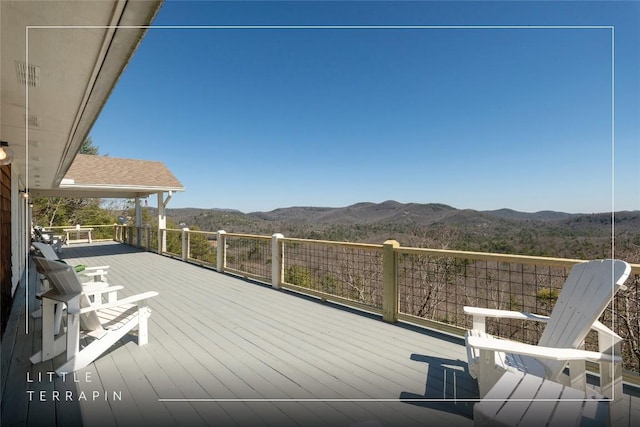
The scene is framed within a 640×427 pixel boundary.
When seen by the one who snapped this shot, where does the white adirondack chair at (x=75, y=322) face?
facing away from the viewer and to the right of the viewer

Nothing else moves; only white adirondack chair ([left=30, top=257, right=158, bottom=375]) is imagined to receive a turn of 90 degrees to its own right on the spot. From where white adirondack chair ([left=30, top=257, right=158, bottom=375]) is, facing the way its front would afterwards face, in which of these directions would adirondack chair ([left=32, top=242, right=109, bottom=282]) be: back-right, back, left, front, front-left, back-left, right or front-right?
back-left

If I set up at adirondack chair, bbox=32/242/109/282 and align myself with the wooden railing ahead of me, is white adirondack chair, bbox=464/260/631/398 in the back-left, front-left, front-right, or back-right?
front-right
